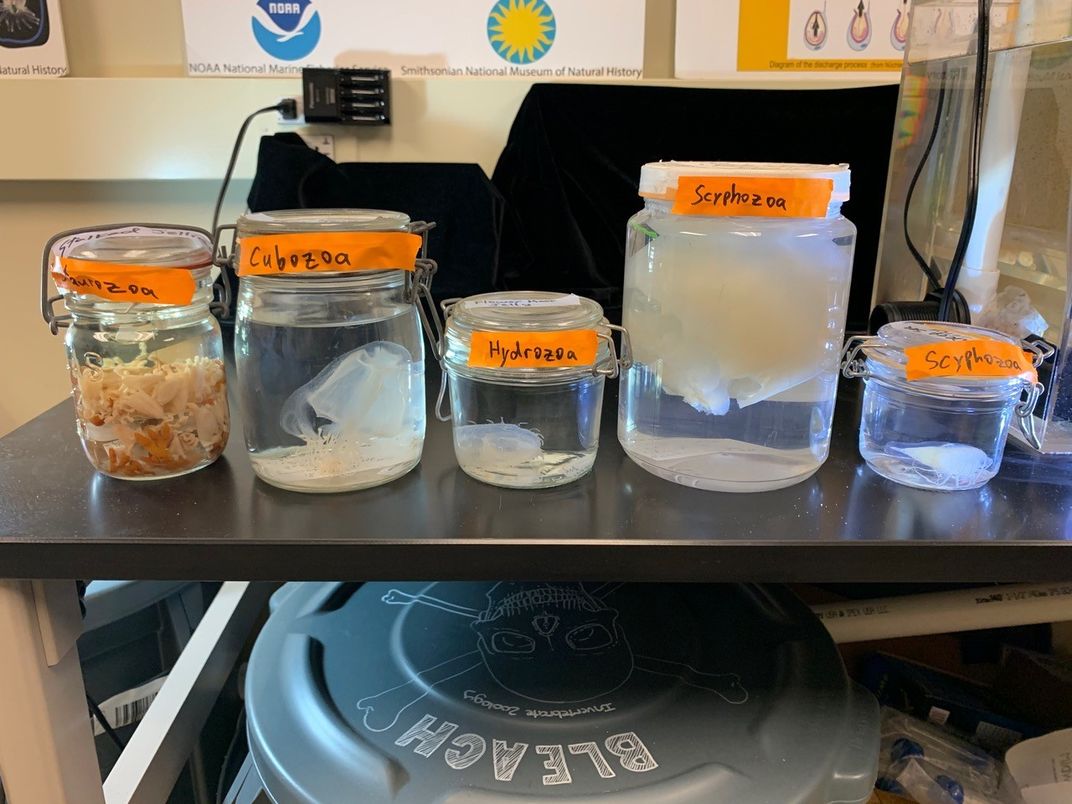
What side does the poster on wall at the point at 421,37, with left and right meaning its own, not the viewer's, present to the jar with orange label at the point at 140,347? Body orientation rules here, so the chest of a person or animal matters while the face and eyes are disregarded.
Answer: front

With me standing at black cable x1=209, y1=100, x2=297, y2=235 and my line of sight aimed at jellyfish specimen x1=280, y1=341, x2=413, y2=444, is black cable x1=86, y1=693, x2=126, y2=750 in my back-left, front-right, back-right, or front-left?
front-right

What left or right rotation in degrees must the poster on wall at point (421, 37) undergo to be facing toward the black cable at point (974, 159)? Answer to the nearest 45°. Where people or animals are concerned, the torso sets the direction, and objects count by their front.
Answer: approximately 45° to its left

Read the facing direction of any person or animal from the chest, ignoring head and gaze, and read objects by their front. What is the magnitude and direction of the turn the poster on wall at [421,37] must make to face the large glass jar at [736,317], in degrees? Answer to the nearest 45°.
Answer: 0° — it already faces it

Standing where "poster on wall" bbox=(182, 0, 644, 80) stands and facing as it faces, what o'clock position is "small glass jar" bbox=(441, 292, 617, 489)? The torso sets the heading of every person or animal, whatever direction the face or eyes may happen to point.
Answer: The small glass jar is roughly at 12 o'clock from the poster on wall.

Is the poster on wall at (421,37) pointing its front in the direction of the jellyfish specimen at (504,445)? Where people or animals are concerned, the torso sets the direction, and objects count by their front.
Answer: yes

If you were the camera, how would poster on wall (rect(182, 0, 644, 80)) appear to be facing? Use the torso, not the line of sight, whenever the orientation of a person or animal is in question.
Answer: facing the viewer

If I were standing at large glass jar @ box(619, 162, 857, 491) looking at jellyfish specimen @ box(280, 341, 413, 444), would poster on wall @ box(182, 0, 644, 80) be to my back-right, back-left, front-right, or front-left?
front-right

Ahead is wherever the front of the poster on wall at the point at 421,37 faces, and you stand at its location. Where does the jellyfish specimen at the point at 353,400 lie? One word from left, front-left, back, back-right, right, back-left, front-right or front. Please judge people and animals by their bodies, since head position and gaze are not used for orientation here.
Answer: front

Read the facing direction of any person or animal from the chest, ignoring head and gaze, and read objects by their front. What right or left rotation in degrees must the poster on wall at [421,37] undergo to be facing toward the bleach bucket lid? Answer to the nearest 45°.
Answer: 0° — it already faces it

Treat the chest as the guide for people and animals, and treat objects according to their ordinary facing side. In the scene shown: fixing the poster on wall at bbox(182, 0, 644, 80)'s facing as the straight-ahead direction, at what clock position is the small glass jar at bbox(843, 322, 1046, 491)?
The small glass jar is roughly at 11 o'clock from the poster on wall.
